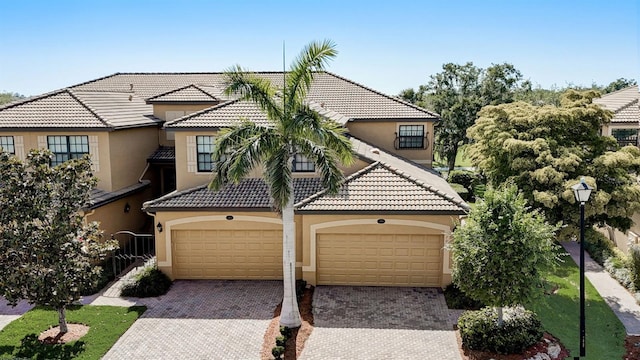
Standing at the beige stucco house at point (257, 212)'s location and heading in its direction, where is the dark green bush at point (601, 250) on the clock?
The dark green bush is roughly at 9 o'clock from the beige stucco house.

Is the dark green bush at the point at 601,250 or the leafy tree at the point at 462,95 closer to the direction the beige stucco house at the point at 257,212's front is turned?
the dark green bush

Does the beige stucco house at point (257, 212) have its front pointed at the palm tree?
yes

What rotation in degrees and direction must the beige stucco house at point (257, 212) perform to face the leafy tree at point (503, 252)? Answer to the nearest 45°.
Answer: approximately 45° to its left

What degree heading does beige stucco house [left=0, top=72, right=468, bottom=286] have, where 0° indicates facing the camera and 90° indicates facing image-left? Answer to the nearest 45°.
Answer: approximately 0°

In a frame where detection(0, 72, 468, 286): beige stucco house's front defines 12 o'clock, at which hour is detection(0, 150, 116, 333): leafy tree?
The leafy tree is roughly at 2 o'clock from the beige stucco house.

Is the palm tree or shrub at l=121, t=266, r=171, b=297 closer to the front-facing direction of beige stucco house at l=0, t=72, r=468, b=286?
the palm tree

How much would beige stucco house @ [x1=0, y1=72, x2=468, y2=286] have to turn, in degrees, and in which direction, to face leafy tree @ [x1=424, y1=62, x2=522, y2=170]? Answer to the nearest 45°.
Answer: approximately 135° to its left

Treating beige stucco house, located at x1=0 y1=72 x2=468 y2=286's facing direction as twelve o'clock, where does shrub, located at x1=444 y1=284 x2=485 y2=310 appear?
The shrub is roughly at 10 o'clock from the beige stucco house.

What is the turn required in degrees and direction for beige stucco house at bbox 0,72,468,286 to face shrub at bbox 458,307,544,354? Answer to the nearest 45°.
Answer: approximately 45° to its left

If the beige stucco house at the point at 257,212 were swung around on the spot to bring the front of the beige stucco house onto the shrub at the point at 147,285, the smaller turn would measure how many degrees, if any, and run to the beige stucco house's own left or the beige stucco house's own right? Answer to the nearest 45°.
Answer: approximately 90° to the beige stucco house's own right
